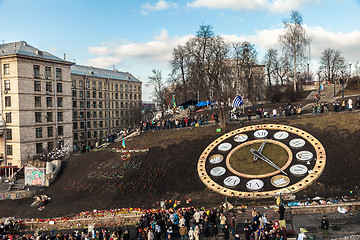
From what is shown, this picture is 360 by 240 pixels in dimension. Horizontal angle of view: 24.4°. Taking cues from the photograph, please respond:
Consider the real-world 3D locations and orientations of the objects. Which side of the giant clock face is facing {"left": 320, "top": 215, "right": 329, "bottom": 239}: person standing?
front

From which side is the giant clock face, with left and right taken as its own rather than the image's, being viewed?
front
